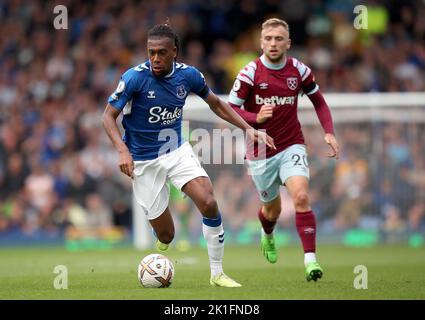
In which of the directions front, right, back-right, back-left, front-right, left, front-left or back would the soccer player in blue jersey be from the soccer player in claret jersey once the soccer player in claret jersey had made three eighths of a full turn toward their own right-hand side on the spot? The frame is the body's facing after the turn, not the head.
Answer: left

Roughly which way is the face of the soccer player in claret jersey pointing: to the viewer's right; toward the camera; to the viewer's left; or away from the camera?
toward the camera

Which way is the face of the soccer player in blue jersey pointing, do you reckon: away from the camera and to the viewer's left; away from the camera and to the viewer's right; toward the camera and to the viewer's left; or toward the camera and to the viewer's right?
toward the camera and to the viewer's left

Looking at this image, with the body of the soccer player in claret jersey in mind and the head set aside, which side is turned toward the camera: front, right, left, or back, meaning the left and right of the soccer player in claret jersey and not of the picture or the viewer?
front
